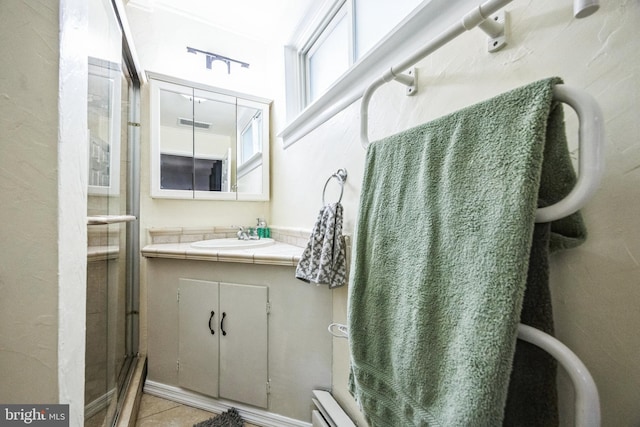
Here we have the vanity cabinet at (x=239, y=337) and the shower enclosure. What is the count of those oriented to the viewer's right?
1

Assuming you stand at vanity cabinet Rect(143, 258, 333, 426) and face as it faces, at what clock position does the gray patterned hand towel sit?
The gray patterned hand towel is roughly at 9 o'clock from the vanity cabinet.

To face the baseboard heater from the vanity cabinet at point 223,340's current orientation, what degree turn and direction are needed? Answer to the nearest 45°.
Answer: approximately 90° to its left

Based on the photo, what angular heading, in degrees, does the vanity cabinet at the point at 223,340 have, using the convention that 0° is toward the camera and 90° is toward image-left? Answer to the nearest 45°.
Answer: approximately 45°

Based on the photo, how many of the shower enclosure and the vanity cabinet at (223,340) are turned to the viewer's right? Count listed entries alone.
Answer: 1

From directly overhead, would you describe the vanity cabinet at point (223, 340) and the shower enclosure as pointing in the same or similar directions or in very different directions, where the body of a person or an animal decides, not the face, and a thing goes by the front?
very different directions

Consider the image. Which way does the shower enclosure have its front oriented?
to the viewer's right

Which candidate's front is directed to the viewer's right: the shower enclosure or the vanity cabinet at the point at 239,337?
the shower enclosure

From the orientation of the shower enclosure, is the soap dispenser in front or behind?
in front

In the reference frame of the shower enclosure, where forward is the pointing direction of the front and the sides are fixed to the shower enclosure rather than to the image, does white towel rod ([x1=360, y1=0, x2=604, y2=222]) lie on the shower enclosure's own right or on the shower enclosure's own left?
on the shower enclosure's own right

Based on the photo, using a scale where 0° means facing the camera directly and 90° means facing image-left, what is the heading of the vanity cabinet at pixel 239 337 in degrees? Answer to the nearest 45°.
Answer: approximately 45°
